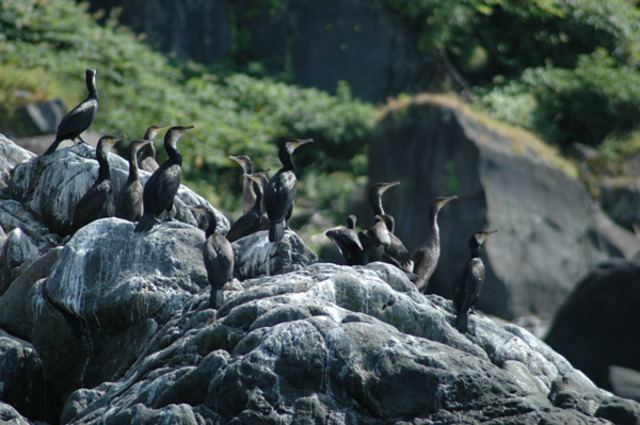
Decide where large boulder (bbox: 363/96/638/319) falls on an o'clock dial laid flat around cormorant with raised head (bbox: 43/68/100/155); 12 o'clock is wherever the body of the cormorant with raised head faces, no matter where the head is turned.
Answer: The large boulder is roughly at 11 o'clock from the cormorant with raised head.

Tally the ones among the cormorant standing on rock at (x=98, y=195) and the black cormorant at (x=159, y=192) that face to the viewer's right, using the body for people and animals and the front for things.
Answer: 2

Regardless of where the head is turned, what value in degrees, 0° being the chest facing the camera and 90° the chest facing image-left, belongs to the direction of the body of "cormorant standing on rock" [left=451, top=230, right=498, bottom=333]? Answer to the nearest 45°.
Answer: approximately 225°

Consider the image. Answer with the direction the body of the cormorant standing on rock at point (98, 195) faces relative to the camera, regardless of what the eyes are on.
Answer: to the viewer's right

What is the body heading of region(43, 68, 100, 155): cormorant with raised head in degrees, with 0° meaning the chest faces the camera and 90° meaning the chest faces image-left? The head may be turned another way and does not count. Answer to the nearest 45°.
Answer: approximately 270°

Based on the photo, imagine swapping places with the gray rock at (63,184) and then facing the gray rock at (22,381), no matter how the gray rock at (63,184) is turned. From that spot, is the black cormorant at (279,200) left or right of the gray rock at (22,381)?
left

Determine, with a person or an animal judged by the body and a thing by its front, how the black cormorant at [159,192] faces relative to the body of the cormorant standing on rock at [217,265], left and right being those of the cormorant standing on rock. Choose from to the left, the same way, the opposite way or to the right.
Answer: to the right

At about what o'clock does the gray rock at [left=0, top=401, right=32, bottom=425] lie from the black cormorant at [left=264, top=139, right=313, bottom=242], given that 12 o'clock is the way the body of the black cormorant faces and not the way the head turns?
The gray rock is roughly at 6 o'clock from the black cormorant.

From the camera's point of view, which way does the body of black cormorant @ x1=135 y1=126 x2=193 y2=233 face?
to the viewer's right

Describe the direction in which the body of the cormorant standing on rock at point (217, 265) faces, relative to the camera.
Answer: away from the camera

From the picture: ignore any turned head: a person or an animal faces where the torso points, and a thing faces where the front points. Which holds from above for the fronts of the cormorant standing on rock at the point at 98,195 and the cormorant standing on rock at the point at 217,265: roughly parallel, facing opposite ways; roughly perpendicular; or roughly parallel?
roughly perpendicular
